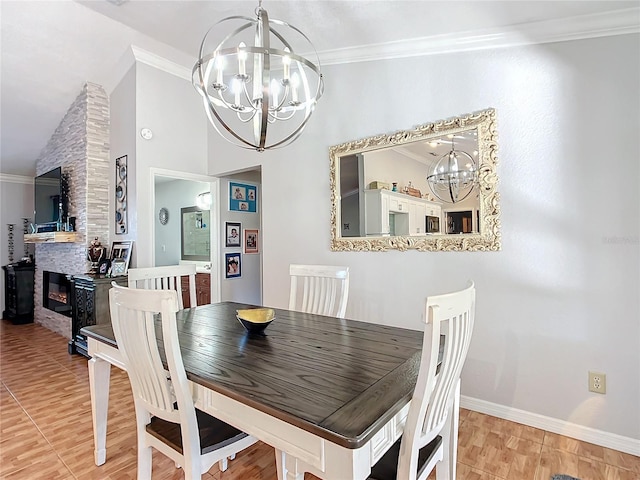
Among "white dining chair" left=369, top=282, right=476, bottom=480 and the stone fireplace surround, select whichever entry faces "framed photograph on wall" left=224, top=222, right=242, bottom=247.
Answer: the white dining chair

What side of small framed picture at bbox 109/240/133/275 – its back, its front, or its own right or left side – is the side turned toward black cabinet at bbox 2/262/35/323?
right

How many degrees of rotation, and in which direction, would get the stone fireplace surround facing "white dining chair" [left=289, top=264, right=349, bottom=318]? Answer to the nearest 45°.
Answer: approximately 45° to its left

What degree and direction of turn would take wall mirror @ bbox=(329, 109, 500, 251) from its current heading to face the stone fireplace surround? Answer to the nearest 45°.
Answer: approximately 45° to its right

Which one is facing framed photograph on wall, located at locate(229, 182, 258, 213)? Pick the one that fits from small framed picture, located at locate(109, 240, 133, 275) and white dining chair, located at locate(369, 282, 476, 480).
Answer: the white dining chair

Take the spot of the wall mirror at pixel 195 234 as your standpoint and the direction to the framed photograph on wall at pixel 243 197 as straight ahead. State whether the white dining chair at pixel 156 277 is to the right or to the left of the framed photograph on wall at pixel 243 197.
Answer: right

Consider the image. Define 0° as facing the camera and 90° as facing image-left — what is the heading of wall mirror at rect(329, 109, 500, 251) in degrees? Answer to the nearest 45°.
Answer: approximately 45°

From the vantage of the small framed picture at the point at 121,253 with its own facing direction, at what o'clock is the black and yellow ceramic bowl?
The black and yellow ceramic bowl is roughly at 10 o'clock from the small framed picture.

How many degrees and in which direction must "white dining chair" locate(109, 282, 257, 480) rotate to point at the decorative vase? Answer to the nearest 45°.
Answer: approximately 45° to its left

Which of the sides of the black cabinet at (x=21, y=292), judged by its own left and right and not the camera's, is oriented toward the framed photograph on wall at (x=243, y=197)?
left
